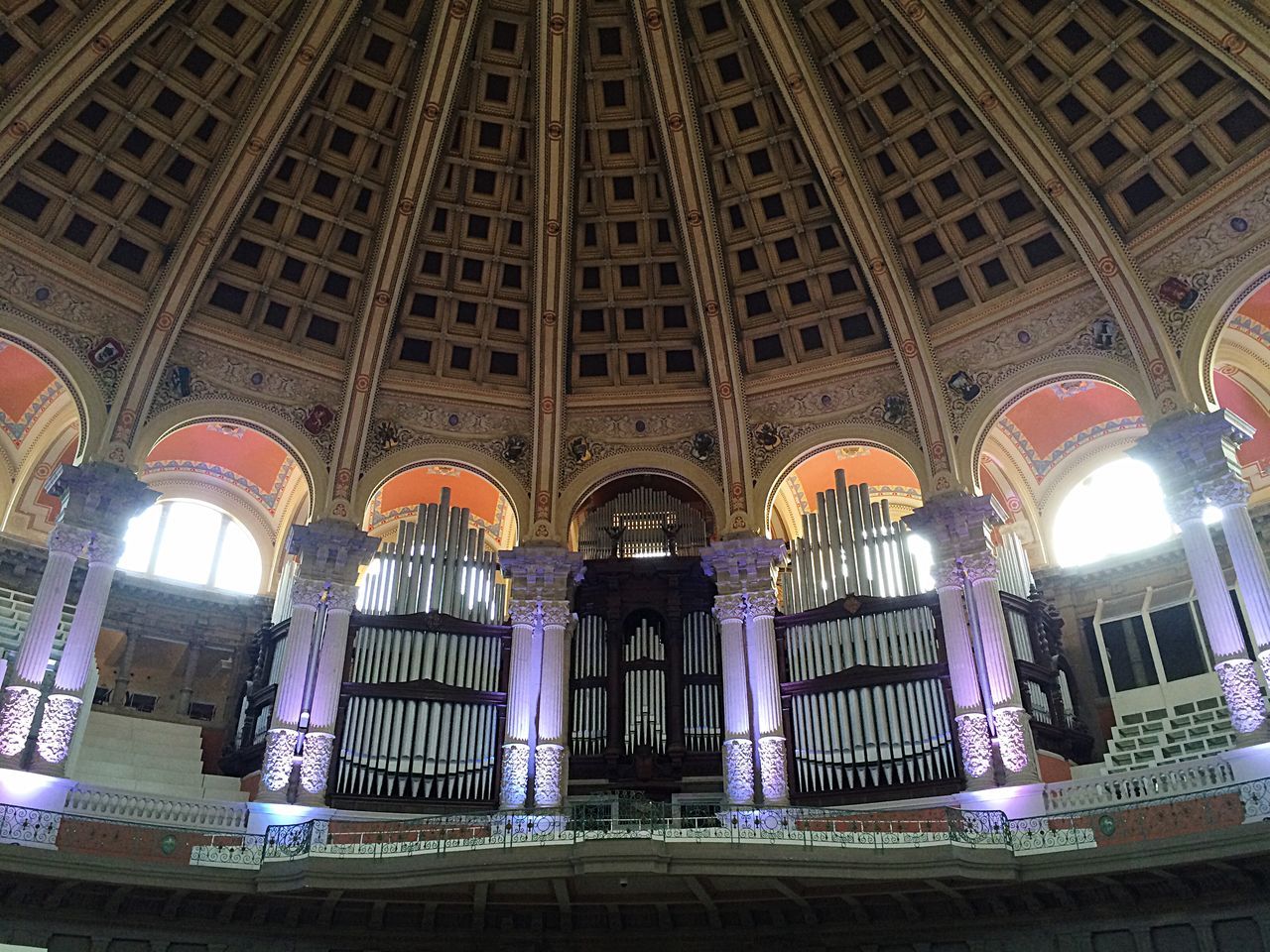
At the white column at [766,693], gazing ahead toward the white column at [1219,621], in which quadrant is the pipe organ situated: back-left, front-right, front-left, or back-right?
back-right

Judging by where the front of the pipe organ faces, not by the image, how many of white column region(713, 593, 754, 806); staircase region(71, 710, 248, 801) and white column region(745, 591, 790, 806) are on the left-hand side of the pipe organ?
2

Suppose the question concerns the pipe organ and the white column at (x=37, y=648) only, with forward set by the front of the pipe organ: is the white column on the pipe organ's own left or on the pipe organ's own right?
on the pipe organ's own right

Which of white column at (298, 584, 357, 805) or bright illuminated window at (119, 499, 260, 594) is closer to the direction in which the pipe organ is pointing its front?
the white column

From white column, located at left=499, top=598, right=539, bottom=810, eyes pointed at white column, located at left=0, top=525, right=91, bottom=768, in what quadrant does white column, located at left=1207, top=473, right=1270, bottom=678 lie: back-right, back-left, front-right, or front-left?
back-left

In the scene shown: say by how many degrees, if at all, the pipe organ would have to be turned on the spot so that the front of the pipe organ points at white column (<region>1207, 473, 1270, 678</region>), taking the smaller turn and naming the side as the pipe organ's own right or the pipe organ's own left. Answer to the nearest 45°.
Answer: approximately 45° to the pipe organ's own left

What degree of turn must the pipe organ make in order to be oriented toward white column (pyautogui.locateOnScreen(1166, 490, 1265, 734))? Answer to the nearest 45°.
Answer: approximately 45° to its left

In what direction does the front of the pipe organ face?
toward the camera

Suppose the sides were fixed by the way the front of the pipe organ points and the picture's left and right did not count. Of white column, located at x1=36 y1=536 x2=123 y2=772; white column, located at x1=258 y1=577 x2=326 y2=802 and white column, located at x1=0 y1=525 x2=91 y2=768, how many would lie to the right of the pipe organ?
3

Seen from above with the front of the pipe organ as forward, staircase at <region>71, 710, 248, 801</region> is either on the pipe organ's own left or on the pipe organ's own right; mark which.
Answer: on the pipe organ's own right

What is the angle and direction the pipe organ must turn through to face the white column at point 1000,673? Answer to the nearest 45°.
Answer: approximately 90° to its left

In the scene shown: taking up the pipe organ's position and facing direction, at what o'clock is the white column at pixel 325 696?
The white column is roughly at 3 o'clock from the pipe organ.

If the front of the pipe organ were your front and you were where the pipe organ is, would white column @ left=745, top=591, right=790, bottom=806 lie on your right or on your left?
on your left

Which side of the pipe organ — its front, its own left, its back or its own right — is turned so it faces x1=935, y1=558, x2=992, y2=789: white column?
left
